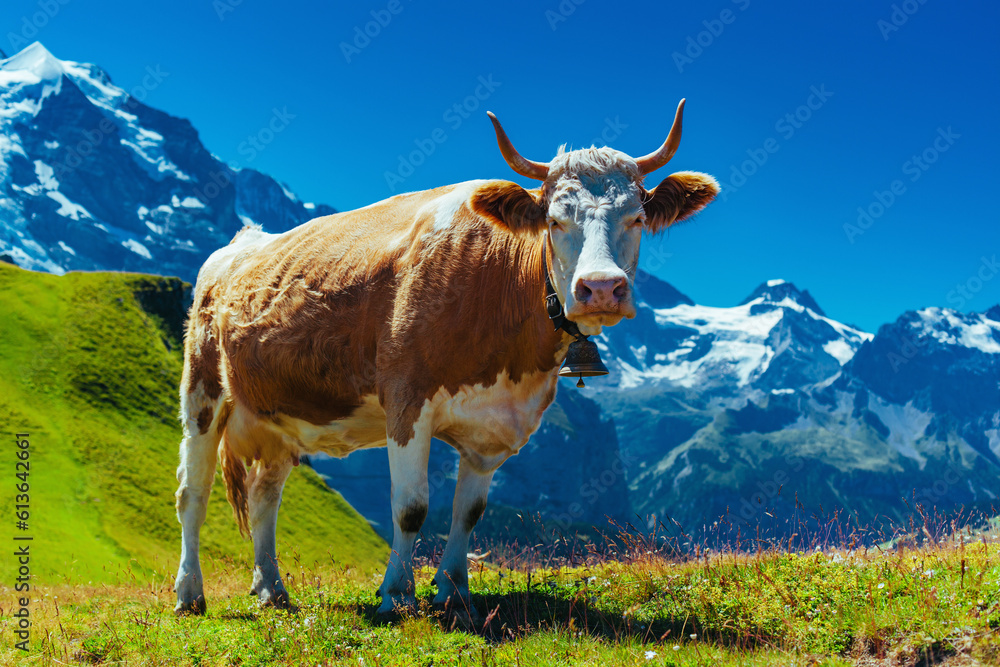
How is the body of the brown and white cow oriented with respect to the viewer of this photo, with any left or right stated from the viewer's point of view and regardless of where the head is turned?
facing the viewer and to the right of the viewer
